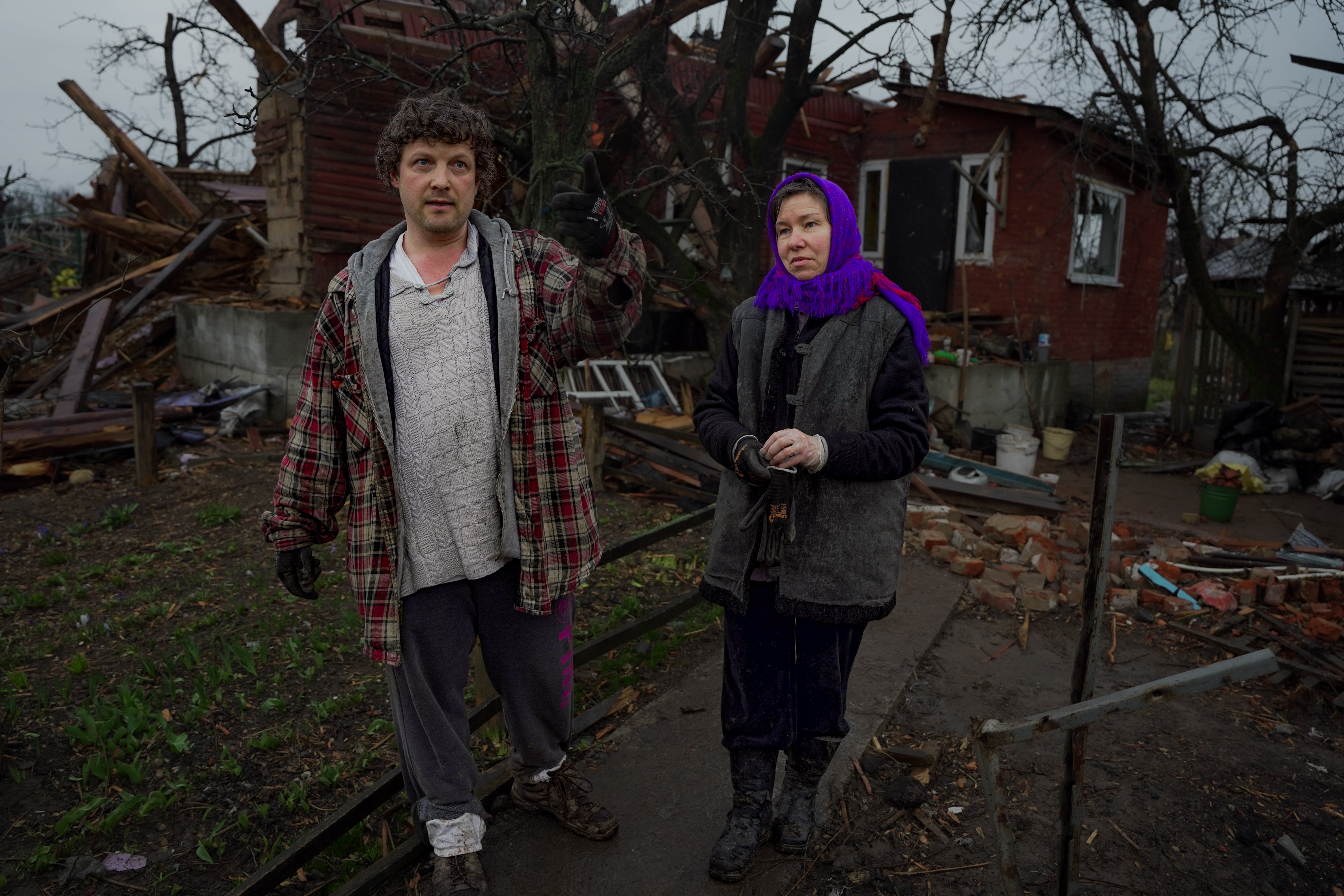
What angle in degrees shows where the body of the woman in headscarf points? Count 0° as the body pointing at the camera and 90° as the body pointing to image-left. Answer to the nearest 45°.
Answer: approximately 45°

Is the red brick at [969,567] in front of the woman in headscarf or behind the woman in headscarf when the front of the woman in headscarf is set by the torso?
behind

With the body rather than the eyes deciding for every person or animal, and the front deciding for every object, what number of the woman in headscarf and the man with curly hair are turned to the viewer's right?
0

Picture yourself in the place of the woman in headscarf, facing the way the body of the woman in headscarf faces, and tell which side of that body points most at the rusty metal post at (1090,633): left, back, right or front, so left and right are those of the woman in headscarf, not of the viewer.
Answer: left

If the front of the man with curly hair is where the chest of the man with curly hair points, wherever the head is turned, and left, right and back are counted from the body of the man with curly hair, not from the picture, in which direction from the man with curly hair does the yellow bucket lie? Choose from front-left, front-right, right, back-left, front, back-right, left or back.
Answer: back-left

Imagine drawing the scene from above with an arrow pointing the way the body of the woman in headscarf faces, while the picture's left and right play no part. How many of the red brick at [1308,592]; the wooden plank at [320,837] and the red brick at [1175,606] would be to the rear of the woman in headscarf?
2

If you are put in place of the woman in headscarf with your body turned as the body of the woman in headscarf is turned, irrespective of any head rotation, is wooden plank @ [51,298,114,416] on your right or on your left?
on your right

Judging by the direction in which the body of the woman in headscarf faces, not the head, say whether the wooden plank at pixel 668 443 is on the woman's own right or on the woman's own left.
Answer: on the woman's own right

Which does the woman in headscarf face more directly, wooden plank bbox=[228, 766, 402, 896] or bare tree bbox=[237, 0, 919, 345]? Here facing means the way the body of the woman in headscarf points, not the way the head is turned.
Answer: the wooden plank

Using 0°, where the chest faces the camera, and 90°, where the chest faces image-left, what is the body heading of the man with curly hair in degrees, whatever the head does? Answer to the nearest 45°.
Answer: approximately 0°
